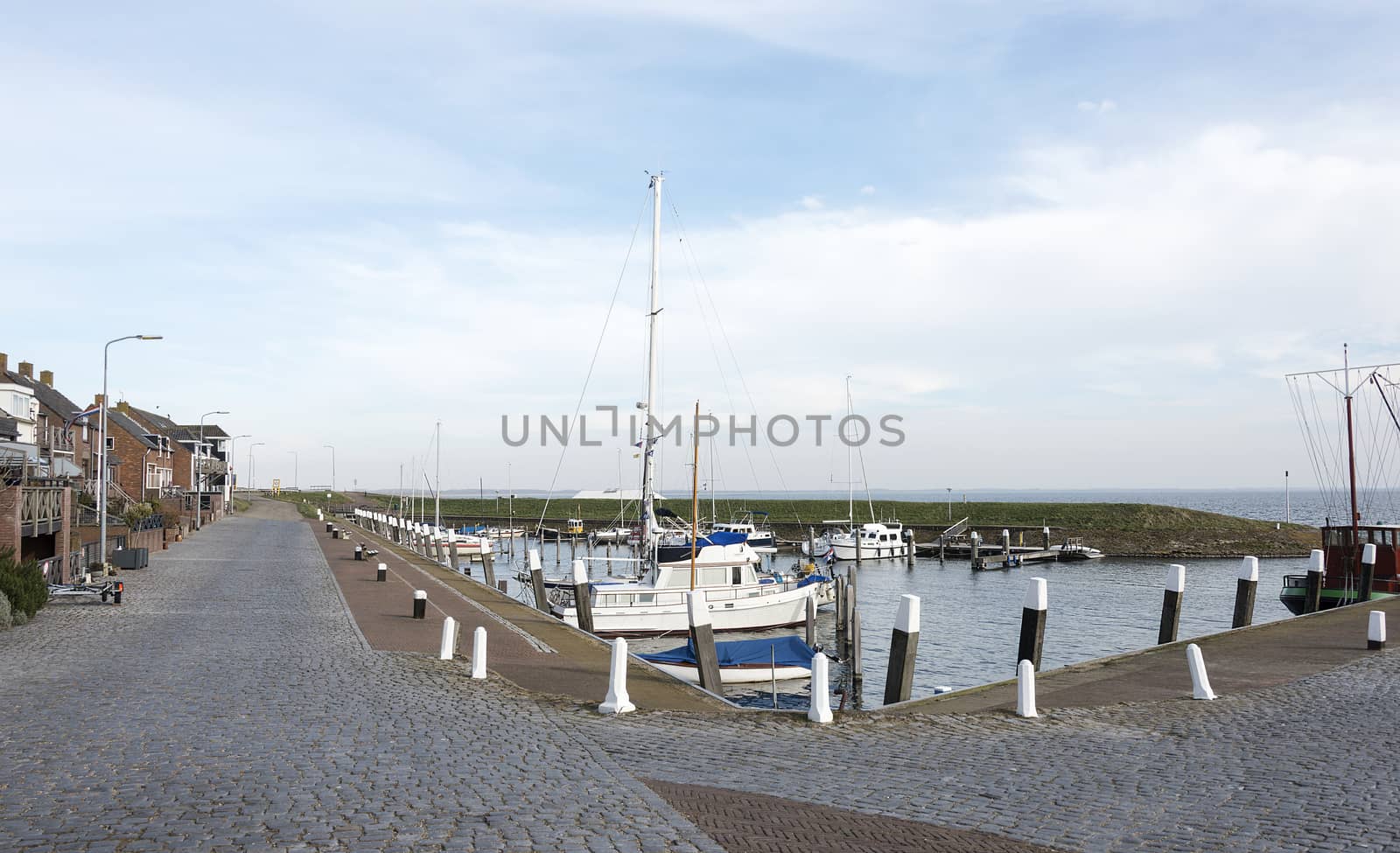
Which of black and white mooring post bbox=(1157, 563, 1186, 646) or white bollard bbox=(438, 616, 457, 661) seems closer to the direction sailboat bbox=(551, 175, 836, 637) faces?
the black and white mooring post

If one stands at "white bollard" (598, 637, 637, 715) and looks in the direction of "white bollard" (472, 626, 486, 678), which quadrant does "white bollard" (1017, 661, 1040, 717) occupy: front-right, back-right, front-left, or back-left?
back-right

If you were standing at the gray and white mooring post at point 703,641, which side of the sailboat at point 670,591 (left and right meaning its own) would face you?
right

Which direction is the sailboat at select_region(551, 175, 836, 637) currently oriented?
to the viewer's right

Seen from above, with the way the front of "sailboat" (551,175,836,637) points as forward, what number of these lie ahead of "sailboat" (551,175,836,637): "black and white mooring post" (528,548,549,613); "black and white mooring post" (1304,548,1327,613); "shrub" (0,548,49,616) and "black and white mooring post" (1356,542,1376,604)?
2

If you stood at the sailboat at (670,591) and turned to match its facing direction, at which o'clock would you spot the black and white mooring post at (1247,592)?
The black and white mooring post is roughly at 1 o'clock from the sailboat.

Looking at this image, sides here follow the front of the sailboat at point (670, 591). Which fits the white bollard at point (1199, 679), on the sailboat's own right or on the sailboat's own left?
on the sailboat's own right

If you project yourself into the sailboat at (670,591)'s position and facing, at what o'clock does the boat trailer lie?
The boat trailer is roughly at 5 o'clock from the sailboat.

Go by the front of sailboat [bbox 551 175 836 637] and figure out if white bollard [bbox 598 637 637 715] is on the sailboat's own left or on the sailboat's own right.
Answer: on the sailboat's own left
